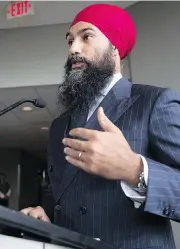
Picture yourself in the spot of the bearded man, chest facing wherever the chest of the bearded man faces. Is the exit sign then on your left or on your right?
on your right

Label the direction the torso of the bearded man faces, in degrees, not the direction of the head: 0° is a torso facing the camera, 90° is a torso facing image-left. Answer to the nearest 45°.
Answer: approximately 45°
